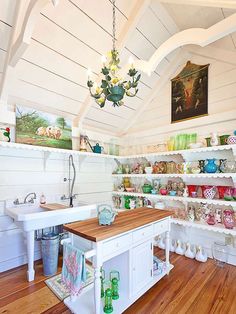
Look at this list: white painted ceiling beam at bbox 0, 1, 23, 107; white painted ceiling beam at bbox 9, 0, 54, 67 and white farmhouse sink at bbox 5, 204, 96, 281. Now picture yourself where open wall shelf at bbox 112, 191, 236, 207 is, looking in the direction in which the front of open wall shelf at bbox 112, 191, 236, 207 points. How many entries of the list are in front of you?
3

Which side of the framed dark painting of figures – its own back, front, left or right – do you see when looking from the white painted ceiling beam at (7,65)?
front

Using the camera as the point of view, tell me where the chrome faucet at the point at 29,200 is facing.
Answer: facing the viewer and to the right of the viewer

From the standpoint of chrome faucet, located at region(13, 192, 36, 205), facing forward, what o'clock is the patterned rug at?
The patterned rug is roughly at 11 o'clock from the chrome faucet.

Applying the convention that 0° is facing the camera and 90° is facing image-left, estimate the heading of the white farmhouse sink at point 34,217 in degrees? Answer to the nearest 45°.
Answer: approximately 315°

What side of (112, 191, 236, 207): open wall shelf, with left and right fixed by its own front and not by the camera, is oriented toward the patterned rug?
front

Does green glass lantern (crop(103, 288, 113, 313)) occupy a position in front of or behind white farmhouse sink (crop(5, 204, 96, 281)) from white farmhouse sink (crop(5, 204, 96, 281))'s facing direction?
in front

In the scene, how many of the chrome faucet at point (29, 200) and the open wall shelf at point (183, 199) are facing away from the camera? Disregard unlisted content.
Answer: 0

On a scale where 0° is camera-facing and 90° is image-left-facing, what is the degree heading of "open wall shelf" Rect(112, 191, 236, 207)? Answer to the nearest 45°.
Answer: approximately 45°

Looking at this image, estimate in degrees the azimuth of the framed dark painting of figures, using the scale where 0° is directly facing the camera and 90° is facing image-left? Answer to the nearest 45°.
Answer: approximately 45°
